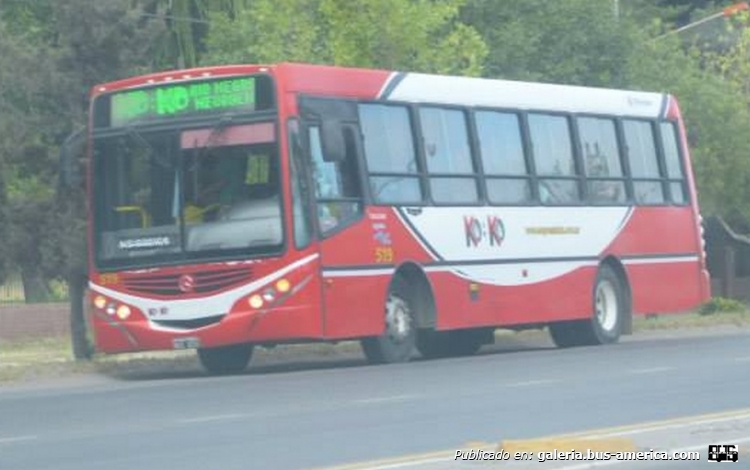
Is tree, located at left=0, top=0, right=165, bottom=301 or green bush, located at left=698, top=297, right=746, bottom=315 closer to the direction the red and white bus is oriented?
the tree

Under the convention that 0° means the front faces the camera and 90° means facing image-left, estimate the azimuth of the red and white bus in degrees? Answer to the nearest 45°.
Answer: approximately 45°

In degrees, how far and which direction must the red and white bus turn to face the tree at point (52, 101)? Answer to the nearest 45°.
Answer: approximately 90° to its right

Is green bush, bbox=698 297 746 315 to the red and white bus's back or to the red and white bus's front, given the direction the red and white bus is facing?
to the back

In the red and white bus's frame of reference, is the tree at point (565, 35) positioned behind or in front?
behind

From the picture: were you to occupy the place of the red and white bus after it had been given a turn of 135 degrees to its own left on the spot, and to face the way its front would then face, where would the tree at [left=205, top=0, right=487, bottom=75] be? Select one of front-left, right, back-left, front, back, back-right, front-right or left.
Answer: left
